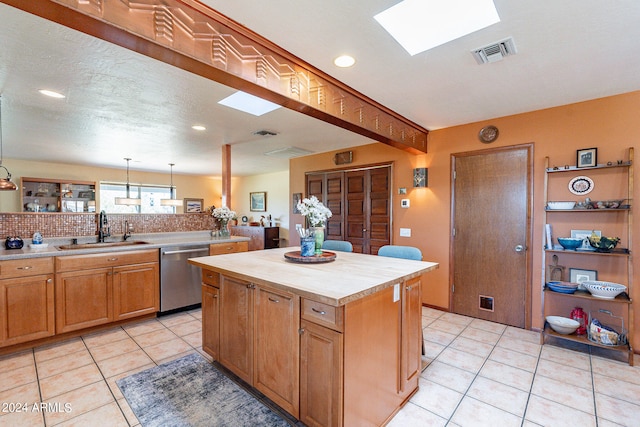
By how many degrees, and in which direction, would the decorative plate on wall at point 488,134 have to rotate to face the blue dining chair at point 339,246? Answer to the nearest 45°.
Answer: approximately 45° to its right

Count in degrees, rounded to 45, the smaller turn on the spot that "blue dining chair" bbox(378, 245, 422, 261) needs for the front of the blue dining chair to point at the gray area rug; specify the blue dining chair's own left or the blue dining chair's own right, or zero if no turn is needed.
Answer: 0° — it already faces it

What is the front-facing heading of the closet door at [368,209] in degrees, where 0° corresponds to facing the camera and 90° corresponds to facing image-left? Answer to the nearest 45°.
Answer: approximately 45°

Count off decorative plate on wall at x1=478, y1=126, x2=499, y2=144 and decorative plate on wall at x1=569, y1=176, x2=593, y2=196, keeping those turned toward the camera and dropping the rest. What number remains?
2

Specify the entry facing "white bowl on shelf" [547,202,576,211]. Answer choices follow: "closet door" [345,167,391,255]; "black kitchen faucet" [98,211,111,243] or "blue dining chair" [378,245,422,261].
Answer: the black kitchen faucet

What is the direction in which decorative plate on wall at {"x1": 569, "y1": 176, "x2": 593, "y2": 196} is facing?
toward the camera

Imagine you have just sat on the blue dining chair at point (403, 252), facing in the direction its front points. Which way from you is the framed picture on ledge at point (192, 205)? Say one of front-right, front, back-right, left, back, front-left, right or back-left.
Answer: right

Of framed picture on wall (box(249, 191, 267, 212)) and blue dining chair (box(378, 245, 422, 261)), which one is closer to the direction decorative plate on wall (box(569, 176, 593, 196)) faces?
the blue dining chair

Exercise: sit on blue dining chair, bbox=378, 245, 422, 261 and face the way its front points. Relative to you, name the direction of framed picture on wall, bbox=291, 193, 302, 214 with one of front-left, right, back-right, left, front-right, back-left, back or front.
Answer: right

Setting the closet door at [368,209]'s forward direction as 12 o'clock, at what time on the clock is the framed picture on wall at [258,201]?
The framed picture on wall is roughly at 3 o'clock from the closet door.
